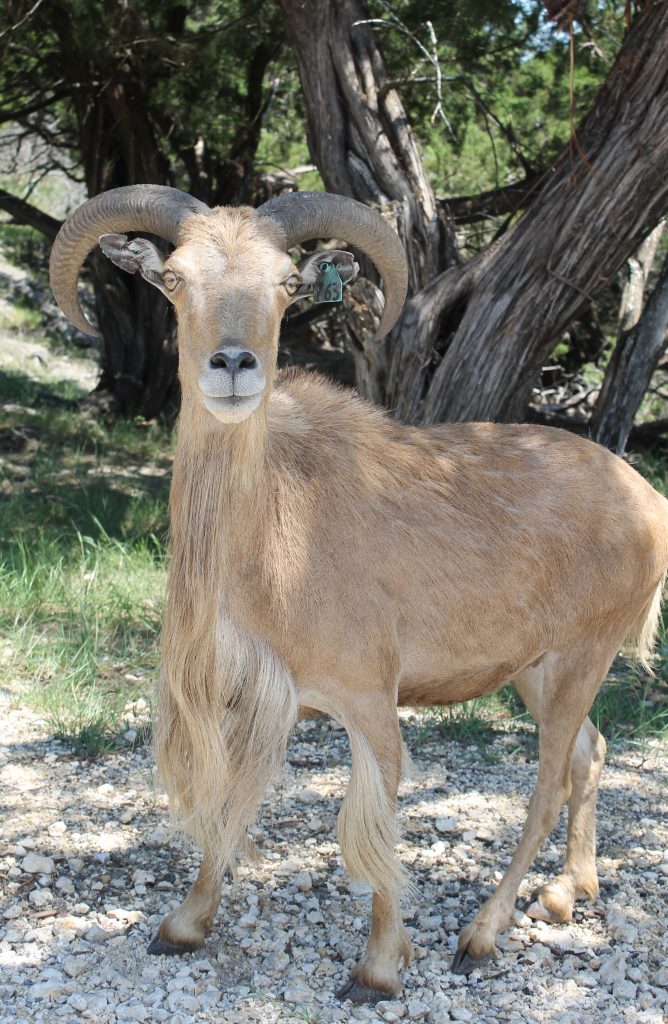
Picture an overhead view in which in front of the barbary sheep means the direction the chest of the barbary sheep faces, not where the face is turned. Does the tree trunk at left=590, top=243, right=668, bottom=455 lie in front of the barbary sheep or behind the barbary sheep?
behind

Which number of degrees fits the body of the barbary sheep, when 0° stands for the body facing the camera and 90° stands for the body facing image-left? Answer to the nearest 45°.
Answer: approximately 45°

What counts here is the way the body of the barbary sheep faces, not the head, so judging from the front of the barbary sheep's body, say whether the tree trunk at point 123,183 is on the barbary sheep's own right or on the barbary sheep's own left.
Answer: on the barbary sheep's own right

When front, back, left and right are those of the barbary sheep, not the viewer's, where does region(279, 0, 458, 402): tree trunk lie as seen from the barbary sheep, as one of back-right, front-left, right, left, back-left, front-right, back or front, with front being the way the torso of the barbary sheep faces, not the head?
back-right

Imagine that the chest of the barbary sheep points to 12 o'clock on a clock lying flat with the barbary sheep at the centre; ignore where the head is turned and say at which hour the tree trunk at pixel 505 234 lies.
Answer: The tree trunk is roughly at 5 o'clock from the barbary sheep.

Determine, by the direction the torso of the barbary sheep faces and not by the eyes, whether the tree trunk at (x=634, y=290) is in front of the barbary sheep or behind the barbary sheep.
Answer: behind
